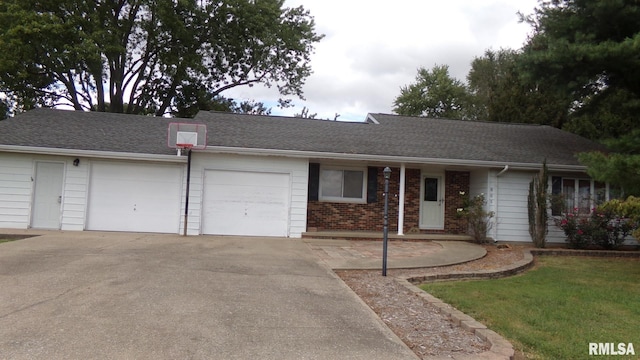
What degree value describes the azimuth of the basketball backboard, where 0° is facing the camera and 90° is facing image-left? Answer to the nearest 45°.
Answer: approximately 0°

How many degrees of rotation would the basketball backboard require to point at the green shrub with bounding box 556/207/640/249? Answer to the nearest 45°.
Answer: approximately 90° to its left

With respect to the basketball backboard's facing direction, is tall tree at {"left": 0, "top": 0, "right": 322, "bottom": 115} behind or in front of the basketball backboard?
behind

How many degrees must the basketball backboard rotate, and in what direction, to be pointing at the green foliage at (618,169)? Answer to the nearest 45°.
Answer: approximately 45° to its left

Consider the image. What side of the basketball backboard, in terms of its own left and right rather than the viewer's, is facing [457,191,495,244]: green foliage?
left

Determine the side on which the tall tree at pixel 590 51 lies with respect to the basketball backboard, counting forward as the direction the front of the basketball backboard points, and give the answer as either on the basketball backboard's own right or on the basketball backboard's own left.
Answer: on the basketball backboard's own left

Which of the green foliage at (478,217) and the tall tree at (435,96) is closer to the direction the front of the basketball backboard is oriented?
the green foliage
